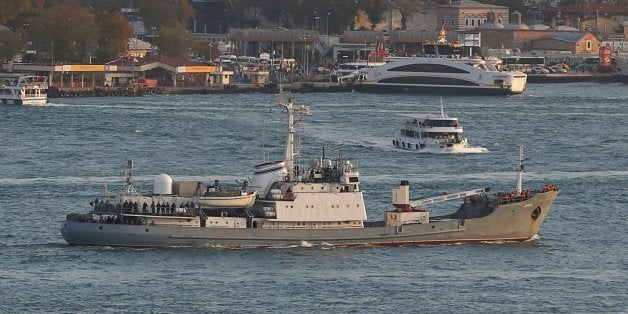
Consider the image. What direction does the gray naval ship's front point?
to the viewer's right
